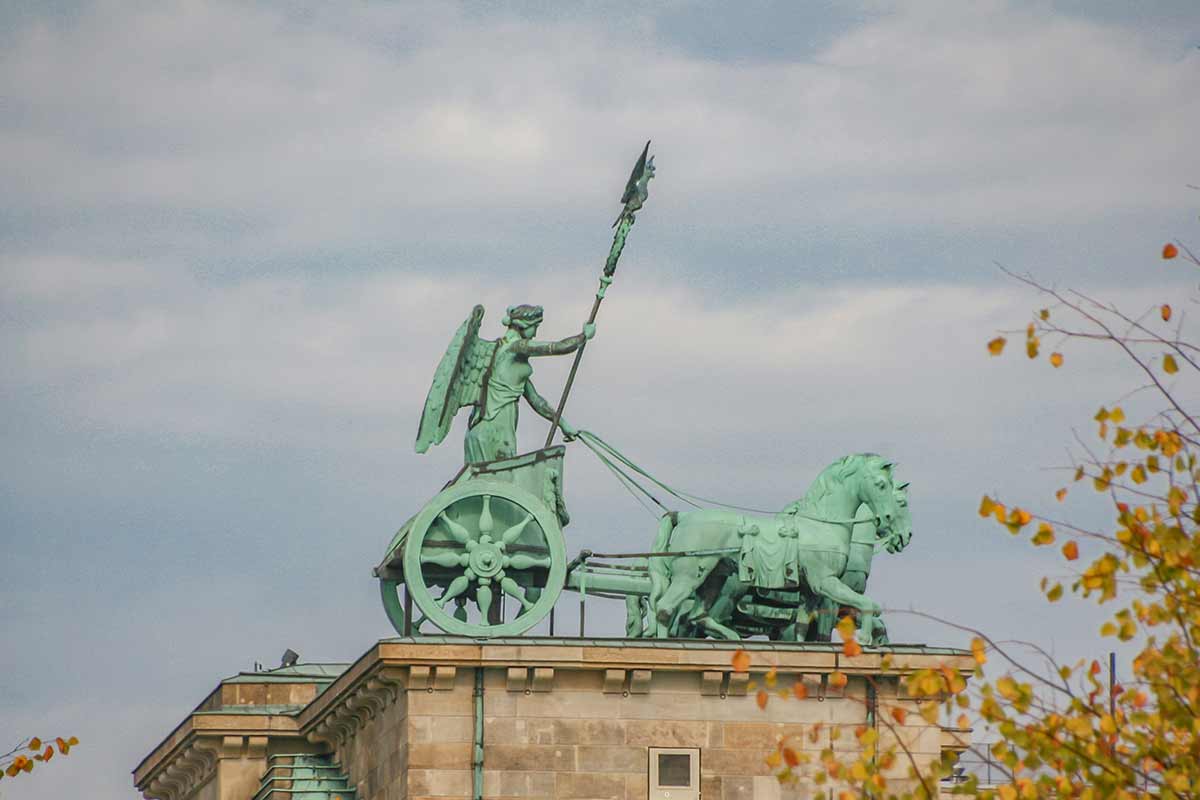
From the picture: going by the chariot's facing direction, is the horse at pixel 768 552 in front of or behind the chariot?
in front

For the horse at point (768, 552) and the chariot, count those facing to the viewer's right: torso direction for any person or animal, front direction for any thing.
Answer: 2

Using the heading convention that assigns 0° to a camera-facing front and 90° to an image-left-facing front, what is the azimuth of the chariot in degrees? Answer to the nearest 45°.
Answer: approximately 270°

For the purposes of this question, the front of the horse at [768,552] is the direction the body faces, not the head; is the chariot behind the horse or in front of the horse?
behind

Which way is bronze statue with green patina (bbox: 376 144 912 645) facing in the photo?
to the viewer's right

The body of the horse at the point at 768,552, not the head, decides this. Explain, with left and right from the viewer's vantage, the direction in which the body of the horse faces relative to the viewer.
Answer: facing to the right of the viewer
